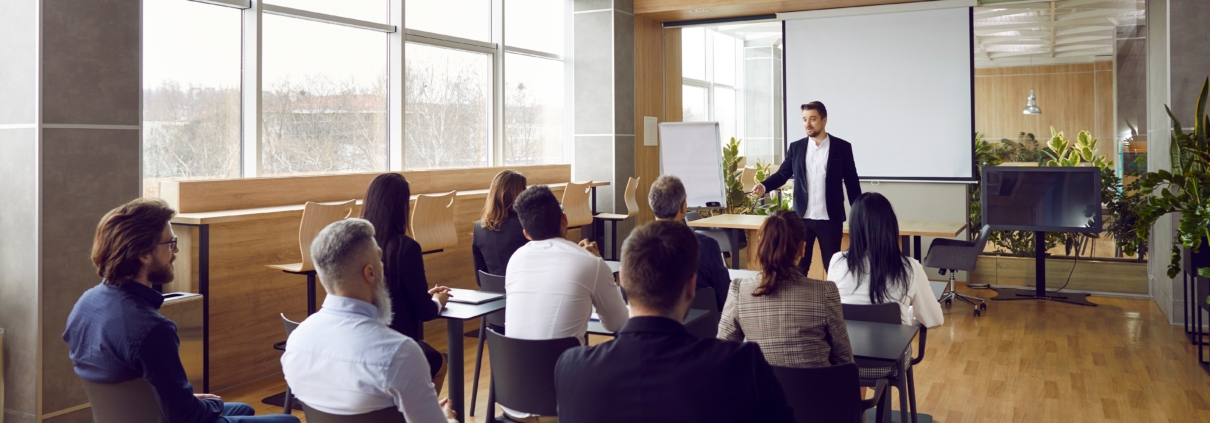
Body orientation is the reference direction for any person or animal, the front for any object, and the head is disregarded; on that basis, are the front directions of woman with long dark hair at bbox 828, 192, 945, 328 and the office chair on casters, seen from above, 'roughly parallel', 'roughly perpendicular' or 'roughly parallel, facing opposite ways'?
roughly perpendicular

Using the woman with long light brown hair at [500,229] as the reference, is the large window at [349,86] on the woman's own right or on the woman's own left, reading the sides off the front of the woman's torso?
on the woman's own left

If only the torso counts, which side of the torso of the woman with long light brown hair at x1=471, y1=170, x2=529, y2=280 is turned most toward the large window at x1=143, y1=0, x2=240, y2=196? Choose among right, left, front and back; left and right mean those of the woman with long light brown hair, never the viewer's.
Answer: left

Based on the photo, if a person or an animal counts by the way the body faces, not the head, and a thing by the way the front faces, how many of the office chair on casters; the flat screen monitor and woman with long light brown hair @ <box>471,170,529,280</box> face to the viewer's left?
1

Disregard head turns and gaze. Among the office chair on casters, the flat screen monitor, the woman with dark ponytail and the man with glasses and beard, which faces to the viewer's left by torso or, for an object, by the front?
the office chair on casters

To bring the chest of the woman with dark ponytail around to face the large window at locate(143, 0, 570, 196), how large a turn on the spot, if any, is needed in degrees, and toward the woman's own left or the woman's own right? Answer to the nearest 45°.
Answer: approximately 45° to the woman's own left

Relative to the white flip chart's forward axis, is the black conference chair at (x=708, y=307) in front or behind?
in front

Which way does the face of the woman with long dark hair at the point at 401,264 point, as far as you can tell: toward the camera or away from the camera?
away from the camera

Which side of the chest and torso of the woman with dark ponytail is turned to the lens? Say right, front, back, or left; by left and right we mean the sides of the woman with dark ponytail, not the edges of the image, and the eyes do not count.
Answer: back

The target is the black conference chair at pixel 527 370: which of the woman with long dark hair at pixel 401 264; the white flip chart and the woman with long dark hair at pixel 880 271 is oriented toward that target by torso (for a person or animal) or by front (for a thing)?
the white flip chart

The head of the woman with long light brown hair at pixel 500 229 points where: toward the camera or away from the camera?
away from the camera

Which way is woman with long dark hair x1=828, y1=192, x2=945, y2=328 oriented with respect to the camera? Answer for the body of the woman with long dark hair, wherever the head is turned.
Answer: away from the camera

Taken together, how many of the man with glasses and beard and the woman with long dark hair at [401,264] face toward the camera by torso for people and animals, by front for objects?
0

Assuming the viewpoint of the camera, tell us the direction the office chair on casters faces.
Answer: facing to the left of the viewer
